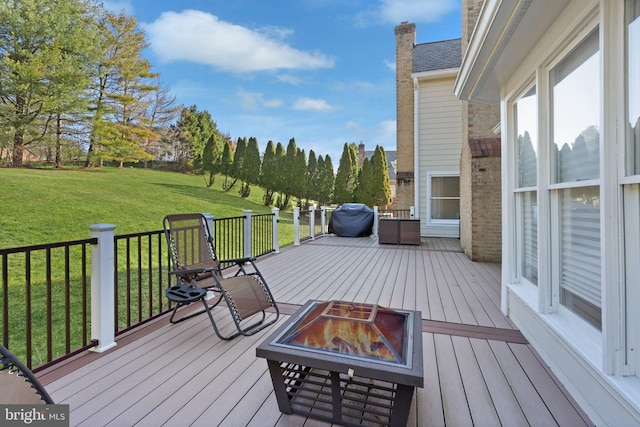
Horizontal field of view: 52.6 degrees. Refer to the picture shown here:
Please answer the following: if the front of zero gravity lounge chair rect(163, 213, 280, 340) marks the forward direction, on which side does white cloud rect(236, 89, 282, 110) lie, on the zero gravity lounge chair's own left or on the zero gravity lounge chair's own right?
on the zero gravity lounge chair's own left

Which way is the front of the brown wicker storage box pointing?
toward the camera

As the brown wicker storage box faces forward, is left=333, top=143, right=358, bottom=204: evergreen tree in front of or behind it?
behind

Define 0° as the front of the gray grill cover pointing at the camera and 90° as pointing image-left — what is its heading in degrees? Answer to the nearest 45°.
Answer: approximately 0°

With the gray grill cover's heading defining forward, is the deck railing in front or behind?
in front

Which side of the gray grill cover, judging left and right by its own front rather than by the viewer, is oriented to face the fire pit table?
front

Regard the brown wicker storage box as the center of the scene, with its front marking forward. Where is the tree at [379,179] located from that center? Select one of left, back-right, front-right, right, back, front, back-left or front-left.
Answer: back

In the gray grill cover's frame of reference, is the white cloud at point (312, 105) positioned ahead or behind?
behind

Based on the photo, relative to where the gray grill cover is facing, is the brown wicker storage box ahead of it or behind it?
ahead

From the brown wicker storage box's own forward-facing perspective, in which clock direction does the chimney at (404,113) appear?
The chimney is roughly at 6 o'clock from the brown wicker storage box.

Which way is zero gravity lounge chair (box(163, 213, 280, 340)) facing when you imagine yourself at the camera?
facing the viewer and to the right of the viewer
